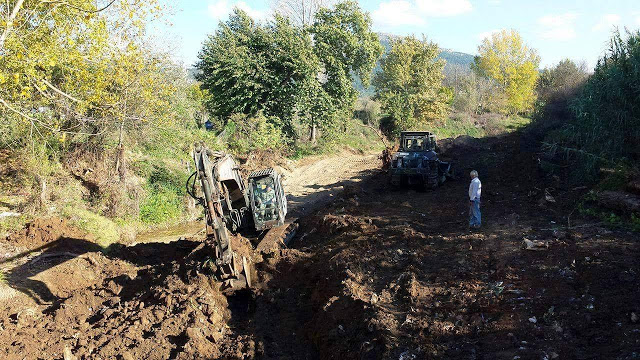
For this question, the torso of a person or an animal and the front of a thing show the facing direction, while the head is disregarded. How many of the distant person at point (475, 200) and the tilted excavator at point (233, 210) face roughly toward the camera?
1

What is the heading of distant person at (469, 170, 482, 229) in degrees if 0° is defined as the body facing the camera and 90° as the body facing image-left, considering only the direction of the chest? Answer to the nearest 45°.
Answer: approximately 90°

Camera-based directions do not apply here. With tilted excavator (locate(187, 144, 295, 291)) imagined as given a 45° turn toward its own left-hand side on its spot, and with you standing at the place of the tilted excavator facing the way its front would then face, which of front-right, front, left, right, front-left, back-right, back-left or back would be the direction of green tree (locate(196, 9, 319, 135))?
back-left

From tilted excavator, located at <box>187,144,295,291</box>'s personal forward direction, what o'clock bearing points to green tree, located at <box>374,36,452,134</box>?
The green tree is roughly at 7 o'clock from the tilted excavator.

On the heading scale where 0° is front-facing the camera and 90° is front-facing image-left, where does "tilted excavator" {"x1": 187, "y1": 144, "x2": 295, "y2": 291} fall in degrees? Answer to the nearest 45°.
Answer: approximately 0°
